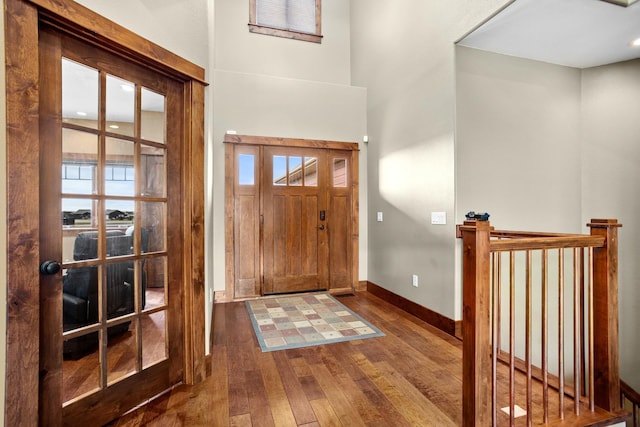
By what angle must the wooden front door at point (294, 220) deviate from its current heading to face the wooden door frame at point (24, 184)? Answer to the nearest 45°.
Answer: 0° — it already faces it

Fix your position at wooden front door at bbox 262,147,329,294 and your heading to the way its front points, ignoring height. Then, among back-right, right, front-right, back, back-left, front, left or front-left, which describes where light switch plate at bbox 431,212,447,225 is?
front-left

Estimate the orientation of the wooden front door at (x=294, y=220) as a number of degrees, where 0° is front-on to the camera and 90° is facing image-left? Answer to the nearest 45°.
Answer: approximately 0°

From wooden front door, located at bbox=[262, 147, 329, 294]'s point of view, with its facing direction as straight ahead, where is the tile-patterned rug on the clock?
The tile-patterned rug is roughly at 12 o'clock from the wooden front door.

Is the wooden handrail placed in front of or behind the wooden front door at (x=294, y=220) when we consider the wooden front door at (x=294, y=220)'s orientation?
in front
